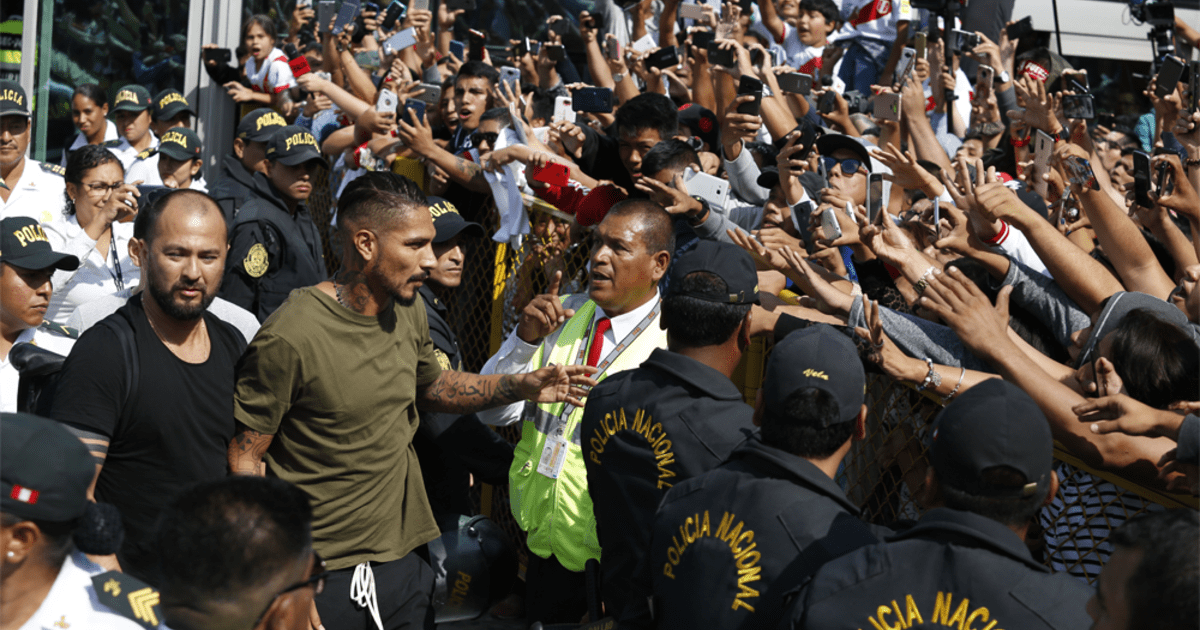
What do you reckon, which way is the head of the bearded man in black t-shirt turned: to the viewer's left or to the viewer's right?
to the viewer's right

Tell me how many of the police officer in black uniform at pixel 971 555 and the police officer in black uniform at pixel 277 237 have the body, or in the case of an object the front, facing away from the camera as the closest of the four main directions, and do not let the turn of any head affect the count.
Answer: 1

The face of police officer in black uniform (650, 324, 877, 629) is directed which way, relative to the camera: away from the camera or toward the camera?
away from the camera

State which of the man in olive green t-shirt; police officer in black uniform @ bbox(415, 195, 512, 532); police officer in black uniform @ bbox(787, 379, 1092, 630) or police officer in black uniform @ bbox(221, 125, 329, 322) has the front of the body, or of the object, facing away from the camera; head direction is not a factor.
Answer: police officer in black uniform @ bbox(787, 379, 1092, 630)

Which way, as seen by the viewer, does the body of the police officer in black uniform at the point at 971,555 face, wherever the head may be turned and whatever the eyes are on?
away from the camera

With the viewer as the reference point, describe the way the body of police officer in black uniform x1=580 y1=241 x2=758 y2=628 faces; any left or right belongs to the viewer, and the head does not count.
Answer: facing away from the viewer and to the right of the viewer

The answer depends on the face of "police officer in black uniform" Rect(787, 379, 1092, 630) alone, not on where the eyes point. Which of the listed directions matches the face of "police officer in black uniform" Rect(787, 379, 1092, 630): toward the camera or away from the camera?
away from the camera
